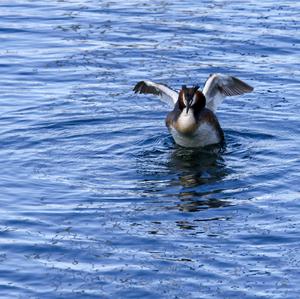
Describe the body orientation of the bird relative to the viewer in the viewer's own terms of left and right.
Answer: facing the viewer
